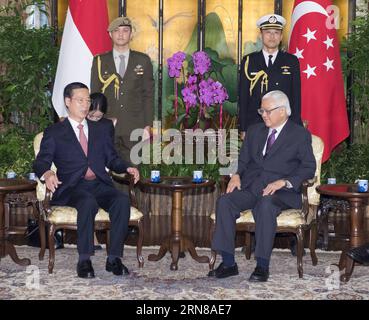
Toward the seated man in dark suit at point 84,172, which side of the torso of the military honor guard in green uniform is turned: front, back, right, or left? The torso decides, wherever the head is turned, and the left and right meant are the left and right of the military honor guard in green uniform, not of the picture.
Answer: front

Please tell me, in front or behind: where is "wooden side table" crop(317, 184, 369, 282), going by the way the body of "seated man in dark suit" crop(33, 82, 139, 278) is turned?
in front

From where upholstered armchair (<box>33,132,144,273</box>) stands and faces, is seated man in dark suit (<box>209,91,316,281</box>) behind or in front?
in front

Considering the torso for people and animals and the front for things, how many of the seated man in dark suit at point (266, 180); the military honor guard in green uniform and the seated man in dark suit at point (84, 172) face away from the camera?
0

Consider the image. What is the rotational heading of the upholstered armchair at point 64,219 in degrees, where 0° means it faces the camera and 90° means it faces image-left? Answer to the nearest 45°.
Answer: approximately 315°

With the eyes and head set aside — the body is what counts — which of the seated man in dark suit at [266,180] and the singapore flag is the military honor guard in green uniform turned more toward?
the seated man in dark suit

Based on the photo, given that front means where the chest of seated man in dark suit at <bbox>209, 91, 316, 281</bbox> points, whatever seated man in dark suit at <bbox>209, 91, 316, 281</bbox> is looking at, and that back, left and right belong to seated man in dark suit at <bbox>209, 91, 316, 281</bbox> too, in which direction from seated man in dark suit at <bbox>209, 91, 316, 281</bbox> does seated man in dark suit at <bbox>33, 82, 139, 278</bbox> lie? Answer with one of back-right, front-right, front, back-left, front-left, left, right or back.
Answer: front-right

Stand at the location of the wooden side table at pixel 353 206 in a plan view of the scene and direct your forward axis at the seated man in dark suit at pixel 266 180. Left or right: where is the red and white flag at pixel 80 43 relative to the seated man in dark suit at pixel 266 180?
right

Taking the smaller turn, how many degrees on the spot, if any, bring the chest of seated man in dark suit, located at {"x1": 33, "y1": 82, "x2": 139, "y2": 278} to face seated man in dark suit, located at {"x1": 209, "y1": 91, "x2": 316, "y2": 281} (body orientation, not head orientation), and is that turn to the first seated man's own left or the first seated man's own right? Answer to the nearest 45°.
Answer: approximately 45° to the first seated man's own left

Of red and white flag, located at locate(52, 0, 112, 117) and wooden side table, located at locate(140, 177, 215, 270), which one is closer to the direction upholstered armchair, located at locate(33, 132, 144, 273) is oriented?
the wooden side table

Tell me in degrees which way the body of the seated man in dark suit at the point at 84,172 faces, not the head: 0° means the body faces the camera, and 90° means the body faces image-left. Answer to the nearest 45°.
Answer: approximately 315°

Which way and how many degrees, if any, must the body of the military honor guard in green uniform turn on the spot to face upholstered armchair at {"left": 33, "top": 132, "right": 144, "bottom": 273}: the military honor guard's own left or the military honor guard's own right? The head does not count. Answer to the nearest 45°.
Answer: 0° — they already face it

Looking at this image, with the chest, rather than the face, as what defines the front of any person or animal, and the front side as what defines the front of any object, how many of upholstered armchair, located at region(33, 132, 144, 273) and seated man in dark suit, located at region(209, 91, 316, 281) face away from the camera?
0

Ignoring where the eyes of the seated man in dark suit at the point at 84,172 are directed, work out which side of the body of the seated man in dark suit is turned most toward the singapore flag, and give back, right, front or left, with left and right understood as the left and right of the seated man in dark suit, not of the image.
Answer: left

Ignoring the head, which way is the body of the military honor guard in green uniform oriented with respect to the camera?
toward the camera

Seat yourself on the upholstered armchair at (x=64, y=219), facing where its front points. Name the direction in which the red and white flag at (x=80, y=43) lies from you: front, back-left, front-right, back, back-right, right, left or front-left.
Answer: back-left
